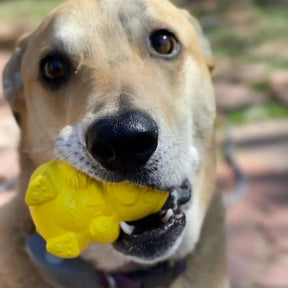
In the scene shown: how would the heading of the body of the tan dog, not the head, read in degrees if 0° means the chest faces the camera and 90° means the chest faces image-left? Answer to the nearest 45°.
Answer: approximately 0°
